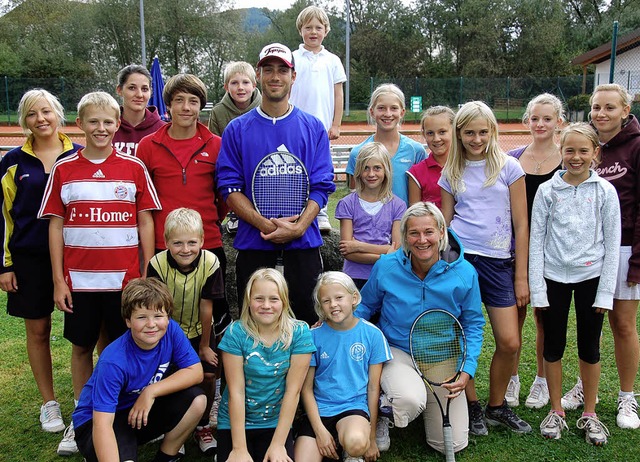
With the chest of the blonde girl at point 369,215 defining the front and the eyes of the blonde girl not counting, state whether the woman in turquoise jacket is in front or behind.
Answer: in front

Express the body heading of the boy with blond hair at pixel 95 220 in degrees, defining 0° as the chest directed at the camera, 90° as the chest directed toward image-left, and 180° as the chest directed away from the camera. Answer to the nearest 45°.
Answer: approximately 0°

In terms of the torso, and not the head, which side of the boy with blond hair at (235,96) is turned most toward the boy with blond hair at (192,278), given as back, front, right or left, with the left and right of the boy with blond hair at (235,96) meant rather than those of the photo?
front

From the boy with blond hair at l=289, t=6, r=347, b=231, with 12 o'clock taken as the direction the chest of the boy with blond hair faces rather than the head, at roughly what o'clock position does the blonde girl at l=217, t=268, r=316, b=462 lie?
The blonde girl is roughly at 12 o'clock from the boy with blond hair.

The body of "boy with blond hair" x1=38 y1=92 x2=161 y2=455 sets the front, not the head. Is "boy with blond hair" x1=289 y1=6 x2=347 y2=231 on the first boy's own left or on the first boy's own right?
on the first boy's own left

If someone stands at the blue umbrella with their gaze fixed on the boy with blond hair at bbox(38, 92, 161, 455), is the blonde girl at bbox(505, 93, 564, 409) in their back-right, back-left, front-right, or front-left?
front-left

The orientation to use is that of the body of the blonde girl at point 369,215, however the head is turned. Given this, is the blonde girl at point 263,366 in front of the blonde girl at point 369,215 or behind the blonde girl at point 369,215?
in front

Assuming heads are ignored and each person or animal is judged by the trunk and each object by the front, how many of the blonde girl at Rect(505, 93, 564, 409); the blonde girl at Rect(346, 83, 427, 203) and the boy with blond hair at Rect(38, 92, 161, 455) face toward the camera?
3

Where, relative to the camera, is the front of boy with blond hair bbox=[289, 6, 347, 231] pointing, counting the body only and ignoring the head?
toward the camera

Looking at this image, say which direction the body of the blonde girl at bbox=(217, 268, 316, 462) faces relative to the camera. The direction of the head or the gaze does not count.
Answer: toward the camera

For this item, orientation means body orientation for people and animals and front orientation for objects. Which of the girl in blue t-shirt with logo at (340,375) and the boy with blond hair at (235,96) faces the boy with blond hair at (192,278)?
the boy with blond hair at (235,96)

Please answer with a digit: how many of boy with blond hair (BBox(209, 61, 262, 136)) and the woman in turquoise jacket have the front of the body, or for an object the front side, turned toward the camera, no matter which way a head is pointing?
2

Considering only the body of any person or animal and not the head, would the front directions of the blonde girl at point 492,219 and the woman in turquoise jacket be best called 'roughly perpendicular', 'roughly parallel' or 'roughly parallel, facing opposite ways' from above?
roughly parallel

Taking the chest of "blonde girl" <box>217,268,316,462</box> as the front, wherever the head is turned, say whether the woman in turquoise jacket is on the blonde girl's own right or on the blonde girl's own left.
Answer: on the blonde girl's own left

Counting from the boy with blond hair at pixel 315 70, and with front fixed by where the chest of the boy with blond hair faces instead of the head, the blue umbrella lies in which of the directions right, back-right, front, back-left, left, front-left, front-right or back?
back-right

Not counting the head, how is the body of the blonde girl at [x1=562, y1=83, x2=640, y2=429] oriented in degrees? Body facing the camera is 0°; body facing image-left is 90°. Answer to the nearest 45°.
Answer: approximately 45°

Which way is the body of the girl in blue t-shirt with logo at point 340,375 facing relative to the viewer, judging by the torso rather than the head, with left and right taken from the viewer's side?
facing the viewer
